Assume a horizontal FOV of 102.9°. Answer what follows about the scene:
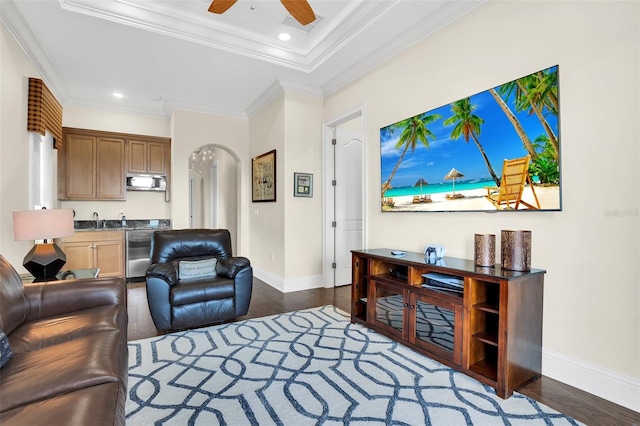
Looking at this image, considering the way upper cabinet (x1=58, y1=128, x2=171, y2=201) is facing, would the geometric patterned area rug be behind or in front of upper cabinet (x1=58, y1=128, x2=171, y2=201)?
in front

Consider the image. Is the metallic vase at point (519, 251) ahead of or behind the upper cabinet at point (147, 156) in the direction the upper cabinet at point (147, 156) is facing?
ahead

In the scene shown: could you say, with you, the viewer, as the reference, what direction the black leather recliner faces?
facing the viewer and to the right of the viewer

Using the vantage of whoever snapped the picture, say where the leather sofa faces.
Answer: facing to the right of the viewer

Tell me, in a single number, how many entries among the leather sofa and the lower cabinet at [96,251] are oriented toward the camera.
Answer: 1

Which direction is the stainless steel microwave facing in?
toward the camera

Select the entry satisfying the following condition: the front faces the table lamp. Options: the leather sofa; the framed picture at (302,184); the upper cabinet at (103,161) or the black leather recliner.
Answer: the upper cabinet

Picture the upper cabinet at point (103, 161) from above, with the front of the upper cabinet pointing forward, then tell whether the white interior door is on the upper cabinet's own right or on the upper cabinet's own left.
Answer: on the upper cabinet's own left

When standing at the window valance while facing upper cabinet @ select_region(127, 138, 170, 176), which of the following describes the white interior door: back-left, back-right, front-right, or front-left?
front-right

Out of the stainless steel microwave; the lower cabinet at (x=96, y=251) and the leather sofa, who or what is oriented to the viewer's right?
the leather sofa

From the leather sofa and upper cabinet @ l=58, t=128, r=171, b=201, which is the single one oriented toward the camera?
the upper cabinet

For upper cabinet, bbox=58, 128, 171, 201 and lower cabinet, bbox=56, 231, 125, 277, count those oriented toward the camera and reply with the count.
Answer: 2

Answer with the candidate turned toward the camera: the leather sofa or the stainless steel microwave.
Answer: the stainless steel microwave

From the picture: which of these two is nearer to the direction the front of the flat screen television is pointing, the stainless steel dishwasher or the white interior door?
the stainless steel dishwasher

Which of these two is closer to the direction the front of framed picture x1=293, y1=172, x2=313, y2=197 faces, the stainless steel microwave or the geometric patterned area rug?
the geometric patterned area rug
